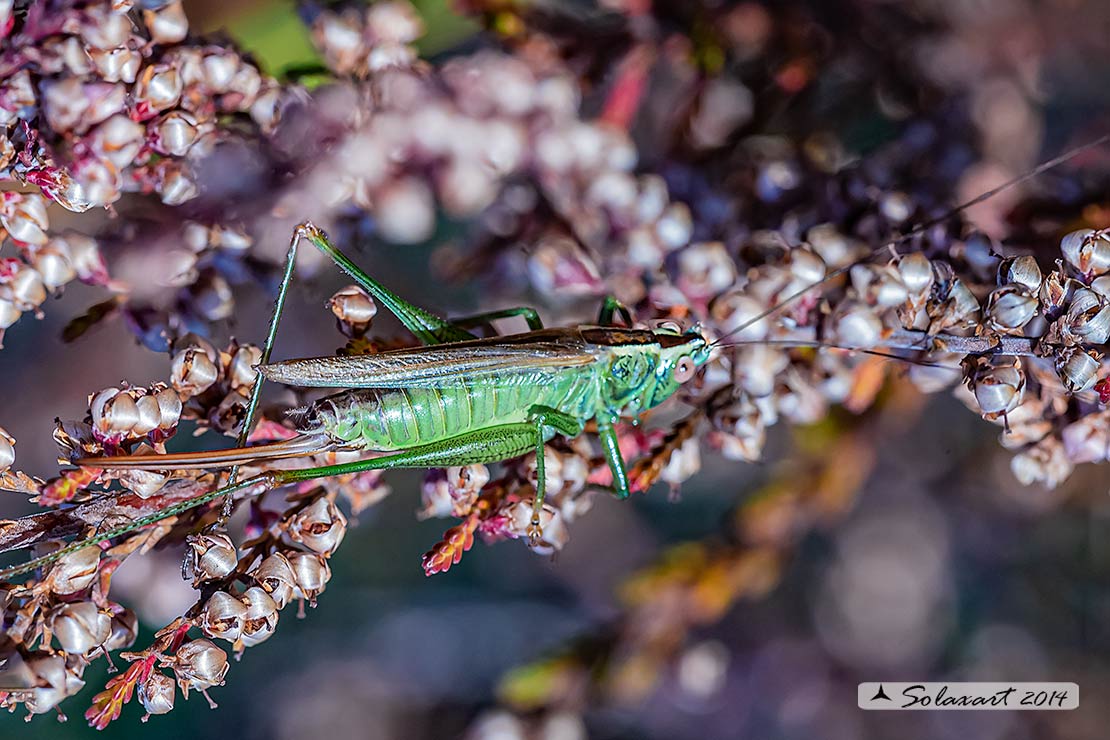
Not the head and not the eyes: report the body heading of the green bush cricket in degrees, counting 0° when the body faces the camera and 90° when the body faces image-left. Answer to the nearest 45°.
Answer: approximately 270°
